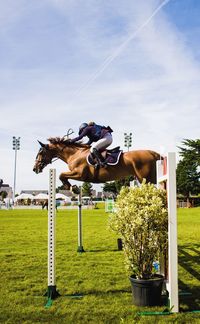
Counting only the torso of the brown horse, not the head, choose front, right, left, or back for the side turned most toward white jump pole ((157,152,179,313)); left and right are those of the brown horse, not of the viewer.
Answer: left

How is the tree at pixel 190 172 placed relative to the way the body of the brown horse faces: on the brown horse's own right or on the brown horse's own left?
on the brown horse's own right

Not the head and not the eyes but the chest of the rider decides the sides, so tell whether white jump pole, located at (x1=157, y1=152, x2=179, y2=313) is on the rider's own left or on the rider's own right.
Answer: on the rider's own left

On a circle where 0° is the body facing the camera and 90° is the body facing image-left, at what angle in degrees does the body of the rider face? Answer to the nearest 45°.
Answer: approximately 90°

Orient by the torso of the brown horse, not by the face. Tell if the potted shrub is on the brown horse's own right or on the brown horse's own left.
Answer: on the brown horse's own left

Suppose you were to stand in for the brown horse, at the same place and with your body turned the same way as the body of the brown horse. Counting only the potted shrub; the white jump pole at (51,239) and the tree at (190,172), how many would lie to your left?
2

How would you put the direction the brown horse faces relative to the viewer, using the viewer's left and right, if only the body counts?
facing to the left of the viewer

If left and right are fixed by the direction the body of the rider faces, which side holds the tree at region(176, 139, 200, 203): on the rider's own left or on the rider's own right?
on the rider's own right

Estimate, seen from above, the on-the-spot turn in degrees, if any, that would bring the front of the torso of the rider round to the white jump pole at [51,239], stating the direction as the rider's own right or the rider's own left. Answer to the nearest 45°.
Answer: approximately 90° to the rider's own left

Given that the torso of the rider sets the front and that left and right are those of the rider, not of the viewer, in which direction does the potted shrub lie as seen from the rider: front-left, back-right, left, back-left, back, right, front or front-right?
left

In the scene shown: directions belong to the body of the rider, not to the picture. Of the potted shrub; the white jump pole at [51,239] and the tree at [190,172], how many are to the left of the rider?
2
